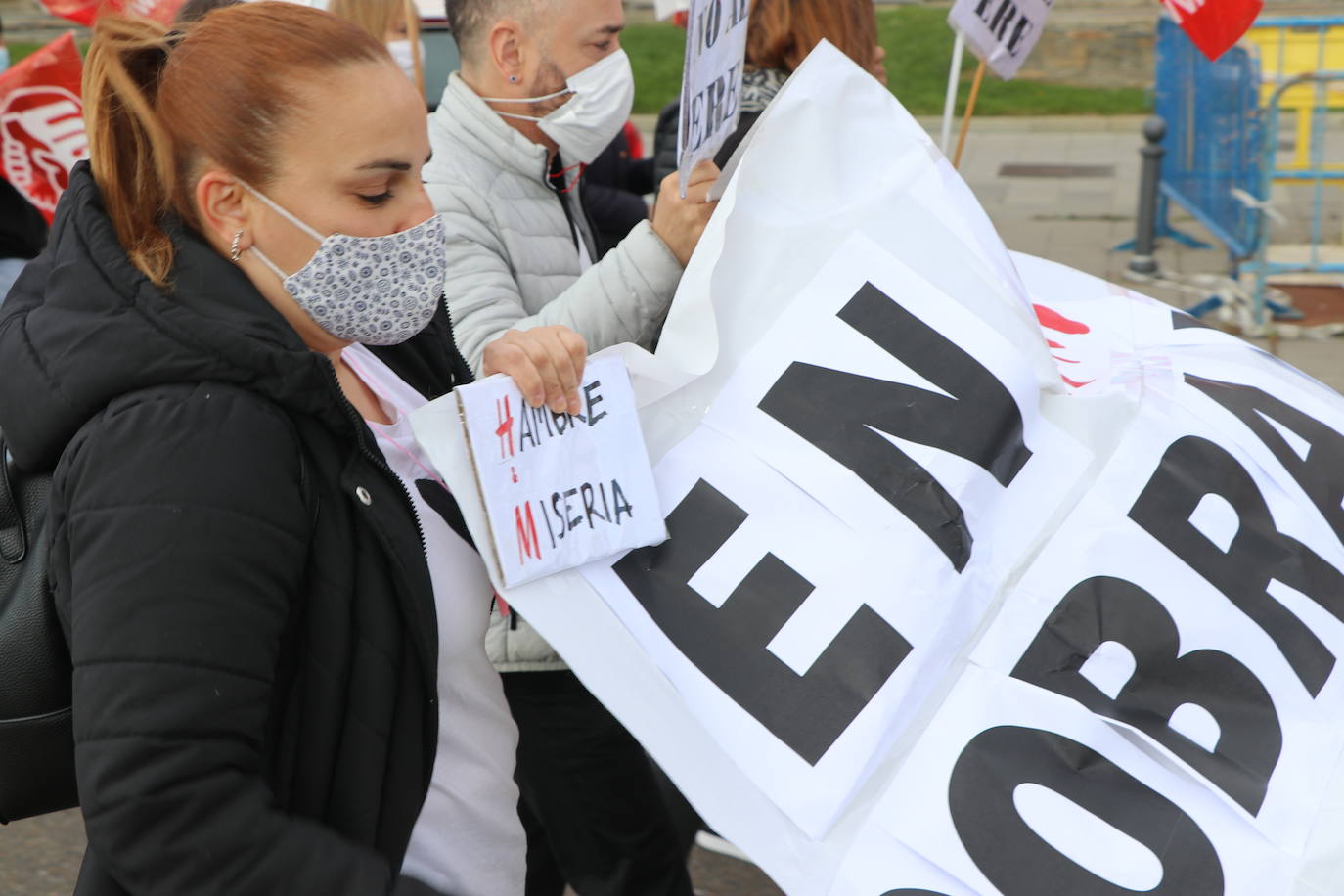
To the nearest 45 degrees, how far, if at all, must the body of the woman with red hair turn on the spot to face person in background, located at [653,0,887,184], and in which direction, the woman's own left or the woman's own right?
approximately 45° to the woman's own left

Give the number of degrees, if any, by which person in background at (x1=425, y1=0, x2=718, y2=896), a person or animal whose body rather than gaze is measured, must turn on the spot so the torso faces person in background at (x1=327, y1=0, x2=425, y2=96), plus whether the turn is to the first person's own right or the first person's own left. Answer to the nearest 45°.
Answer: approximately 90° to the first person's own left

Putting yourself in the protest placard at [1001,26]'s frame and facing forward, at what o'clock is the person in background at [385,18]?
The person in background is roughly at 3 o'clock from the protest placard.

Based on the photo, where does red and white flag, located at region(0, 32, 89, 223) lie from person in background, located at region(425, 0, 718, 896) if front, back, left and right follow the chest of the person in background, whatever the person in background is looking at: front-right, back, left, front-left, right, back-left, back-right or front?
back-left

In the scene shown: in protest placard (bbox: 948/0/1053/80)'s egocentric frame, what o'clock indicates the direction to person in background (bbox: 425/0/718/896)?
The person in background is roughly at 1 o'clock from the protest placard.

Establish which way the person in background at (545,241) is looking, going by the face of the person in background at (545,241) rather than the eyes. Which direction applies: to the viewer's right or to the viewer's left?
to the viewer's right

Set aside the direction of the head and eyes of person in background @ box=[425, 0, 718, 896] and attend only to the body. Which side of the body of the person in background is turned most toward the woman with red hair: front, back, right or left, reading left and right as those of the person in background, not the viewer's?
right

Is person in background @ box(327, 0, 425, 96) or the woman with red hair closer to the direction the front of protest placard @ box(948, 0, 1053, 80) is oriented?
the woman with red hair
